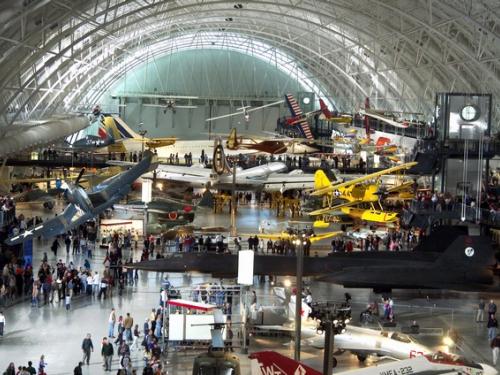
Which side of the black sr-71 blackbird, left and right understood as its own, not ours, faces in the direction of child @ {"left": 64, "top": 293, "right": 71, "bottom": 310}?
front

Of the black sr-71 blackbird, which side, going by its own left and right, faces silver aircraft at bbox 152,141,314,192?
right

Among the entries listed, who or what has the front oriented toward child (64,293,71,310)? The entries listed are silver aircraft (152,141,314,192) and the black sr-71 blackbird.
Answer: the black sr-71 blackbird

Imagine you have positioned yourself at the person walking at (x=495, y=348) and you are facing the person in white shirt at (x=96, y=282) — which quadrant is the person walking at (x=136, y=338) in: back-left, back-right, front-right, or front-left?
front-left

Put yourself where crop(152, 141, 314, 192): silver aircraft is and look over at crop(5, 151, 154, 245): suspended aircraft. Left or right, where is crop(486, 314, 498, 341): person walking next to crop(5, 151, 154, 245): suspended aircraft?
left

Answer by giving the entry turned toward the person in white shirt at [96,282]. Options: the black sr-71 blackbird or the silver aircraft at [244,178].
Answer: the black sr-71 blackbird

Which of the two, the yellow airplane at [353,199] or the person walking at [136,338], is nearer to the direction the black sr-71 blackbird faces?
the person walking

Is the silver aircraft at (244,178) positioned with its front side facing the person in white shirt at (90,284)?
no

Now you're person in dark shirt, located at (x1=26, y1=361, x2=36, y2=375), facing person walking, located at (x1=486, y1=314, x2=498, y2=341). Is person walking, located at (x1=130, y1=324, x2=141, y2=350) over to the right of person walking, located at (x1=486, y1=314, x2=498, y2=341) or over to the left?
left

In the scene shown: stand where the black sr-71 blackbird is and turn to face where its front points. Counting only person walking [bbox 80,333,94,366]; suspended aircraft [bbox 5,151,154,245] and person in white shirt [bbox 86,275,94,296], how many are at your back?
0

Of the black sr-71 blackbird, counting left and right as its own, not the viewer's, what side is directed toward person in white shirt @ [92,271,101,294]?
front

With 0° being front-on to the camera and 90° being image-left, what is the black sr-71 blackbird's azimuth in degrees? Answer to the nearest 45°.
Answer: approximately 90°
